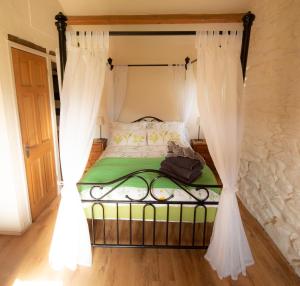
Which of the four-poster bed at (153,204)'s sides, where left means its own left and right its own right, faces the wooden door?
right

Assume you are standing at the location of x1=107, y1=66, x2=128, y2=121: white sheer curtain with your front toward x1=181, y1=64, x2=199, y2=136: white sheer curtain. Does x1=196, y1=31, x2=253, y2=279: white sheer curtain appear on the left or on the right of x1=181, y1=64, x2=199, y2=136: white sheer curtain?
right

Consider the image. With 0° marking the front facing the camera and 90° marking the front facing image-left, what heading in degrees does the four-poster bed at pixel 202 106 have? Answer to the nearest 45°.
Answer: approximately 0°

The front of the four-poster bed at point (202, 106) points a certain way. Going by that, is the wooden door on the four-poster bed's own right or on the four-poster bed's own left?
on the four-poster bed's own right
